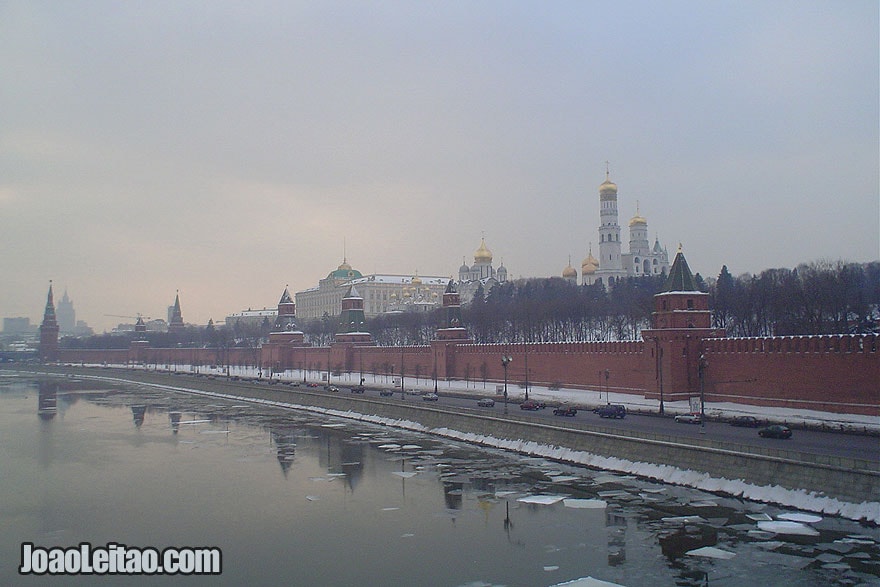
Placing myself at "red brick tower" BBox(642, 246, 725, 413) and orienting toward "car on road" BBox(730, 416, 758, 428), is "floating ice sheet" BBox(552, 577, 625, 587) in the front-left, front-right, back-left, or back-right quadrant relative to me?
front-right

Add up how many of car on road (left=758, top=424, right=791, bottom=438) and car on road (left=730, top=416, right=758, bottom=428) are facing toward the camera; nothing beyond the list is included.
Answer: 0

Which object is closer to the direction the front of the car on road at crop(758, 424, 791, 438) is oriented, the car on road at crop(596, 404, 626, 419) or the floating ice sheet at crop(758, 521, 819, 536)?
the car on road

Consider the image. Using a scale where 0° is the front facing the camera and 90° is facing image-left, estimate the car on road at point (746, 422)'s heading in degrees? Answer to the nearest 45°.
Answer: approximately 135°

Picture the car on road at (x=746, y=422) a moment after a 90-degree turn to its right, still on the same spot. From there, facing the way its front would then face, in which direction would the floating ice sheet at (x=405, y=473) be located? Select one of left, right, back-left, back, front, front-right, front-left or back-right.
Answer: back

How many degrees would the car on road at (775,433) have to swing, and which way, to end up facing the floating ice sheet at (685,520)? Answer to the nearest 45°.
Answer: approximately 135° to its left

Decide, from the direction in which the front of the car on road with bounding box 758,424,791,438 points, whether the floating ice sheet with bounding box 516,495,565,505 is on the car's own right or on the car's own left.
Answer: on the car's own left

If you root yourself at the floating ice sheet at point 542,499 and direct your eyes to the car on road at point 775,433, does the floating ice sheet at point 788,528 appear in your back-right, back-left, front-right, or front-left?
front-right

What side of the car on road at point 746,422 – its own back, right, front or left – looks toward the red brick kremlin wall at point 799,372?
right

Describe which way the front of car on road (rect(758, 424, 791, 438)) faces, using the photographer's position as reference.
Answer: facing away from the viewer and to the left of the viewer

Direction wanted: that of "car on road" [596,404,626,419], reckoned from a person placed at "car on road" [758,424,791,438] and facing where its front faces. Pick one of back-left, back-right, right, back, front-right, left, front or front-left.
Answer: front

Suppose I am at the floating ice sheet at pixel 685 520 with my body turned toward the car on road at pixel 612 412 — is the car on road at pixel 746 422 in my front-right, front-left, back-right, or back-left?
front-right

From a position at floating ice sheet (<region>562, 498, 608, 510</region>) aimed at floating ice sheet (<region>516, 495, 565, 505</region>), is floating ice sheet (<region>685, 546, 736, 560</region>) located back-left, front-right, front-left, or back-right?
back-left

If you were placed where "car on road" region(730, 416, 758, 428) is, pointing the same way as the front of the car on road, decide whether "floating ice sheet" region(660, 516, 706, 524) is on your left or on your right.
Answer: on your left

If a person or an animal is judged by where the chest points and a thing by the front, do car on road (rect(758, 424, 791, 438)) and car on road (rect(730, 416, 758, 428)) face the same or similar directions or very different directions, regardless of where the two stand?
same or similar directions

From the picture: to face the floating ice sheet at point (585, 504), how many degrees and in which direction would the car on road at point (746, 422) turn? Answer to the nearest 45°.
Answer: approximately 135° to its left
